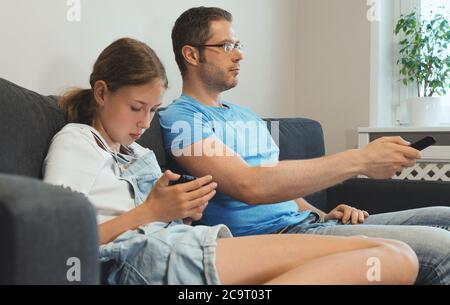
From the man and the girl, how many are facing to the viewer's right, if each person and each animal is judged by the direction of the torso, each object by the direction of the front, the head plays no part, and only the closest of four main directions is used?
2

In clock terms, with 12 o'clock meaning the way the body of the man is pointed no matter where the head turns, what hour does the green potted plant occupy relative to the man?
The green potted plant is roughly at 10 o'clock from the man.

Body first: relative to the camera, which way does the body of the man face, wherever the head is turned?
to the viewer's right

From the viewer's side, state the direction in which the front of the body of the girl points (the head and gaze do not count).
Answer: to the viewer's right

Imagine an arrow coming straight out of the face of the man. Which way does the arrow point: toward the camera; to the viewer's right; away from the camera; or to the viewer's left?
to the viewer's right

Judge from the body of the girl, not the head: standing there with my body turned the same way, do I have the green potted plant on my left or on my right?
on my left
